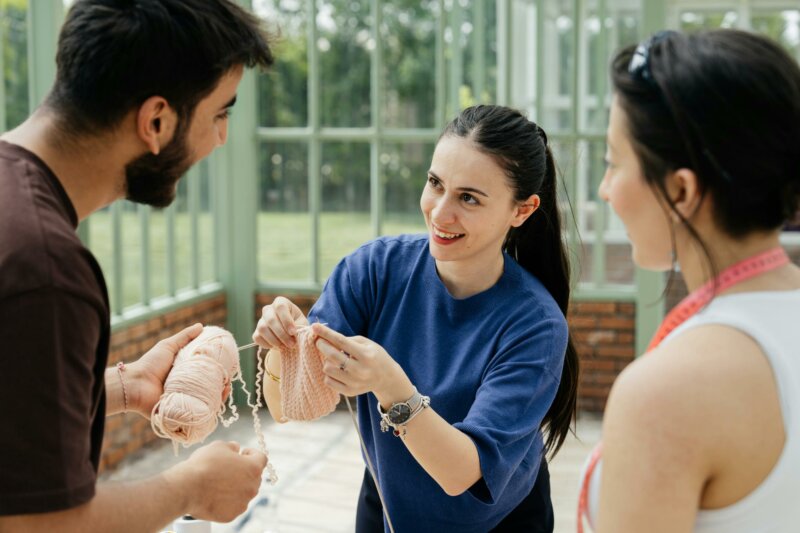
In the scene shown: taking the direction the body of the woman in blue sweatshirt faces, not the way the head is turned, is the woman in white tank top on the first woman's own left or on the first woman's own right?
on the first woman's own left

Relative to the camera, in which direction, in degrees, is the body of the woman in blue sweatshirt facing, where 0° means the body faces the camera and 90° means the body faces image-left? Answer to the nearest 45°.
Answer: approximately 45°

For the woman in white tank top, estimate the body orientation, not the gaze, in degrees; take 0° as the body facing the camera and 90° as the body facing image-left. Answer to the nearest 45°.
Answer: approximately 135°
